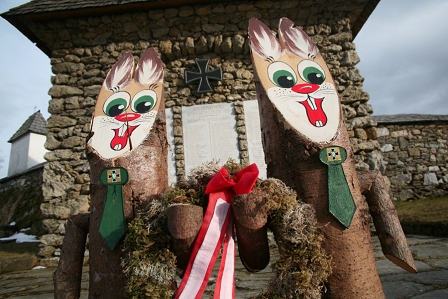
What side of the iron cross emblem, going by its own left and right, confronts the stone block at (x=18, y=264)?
right

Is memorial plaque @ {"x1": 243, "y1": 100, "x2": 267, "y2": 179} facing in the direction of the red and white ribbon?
yes

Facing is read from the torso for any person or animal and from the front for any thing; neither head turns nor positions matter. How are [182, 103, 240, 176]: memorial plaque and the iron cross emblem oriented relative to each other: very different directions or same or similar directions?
same or similar directions

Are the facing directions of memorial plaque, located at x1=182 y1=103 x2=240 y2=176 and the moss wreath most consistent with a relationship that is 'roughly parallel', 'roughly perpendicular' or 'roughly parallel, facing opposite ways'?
roughly parallel

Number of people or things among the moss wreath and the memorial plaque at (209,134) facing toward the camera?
2

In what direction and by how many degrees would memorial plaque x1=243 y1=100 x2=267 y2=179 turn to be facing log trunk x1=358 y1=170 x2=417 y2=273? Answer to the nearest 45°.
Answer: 0° — it already faces it

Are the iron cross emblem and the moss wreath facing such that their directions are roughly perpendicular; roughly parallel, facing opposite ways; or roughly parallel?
roughly parallel

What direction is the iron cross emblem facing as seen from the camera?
toward the camera

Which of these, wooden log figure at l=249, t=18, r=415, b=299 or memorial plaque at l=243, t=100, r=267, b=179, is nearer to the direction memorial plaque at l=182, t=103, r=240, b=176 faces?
the wooden log figure

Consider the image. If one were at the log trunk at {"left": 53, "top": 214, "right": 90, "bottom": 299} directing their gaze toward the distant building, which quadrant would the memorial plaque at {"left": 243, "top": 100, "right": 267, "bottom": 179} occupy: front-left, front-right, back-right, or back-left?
front-right

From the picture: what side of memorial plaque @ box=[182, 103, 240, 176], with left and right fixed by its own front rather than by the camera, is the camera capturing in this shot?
front

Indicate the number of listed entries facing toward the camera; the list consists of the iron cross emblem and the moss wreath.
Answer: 2

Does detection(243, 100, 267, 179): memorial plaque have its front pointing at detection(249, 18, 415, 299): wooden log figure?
yes

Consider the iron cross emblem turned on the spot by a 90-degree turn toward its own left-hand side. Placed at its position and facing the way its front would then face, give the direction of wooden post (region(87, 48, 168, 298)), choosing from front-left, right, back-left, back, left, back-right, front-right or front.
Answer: right

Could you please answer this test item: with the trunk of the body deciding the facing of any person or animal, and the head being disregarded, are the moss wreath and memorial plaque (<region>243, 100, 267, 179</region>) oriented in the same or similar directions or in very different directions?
same or similar directions

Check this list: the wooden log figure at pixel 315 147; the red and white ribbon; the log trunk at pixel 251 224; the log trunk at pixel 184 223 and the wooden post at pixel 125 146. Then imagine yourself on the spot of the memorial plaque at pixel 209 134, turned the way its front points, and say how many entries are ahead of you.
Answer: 5

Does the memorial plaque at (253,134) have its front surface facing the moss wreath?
yes
